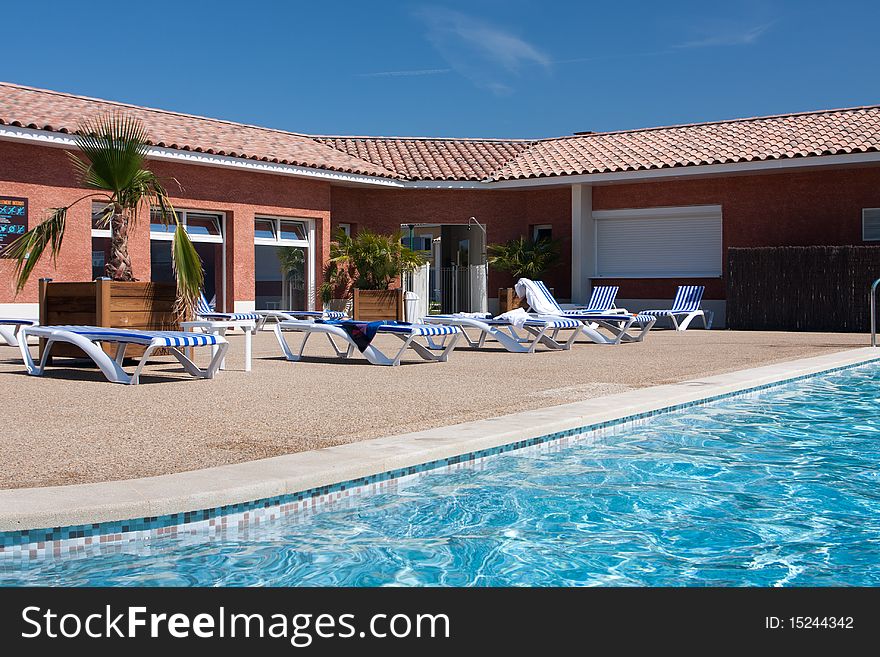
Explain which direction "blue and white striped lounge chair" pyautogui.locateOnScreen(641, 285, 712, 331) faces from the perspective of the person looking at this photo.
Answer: facing the viewer and to the left of the viewer

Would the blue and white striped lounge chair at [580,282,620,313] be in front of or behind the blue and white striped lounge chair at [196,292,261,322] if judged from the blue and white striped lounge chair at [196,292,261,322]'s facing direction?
in front

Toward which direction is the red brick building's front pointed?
toward the camera

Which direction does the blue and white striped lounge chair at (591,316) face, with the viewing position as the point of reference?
facing the viewer and to the right of the viewer

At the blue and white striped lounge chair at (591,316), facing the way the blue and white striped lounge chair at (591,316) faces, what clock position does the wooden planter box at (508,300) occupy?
The wooden planter box is roughly at 7 o'clock from the blue and white striped lounge chair.

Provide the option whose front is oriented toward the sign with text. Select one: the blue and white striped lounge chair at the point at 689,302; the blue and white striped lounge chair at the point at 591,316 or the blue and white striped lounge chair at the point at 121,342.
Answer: the blue and white striped lounge chair at the point at 689,302

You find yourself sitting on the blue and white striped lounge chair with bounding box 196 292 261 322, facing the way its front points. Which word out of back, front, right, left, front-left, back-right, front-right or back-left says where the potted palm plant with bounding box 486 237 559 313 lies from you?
front-left

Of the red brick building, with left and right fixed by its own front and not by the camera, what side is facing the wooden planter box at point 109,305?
front

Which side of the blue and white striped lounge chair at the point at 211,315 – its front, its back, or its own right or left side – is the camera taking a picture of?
right

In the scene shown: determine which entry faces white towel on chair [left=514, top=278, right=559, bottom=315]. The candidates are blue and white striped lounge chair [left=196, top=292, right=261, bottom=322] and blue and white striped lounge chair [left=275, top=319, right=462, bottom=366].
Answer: blue and white striped lounge chair [left=196, top=292, right=261, bottom=322]

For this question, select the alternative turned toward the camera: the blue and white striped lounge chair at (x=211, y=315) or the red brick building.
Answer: the red brick building
